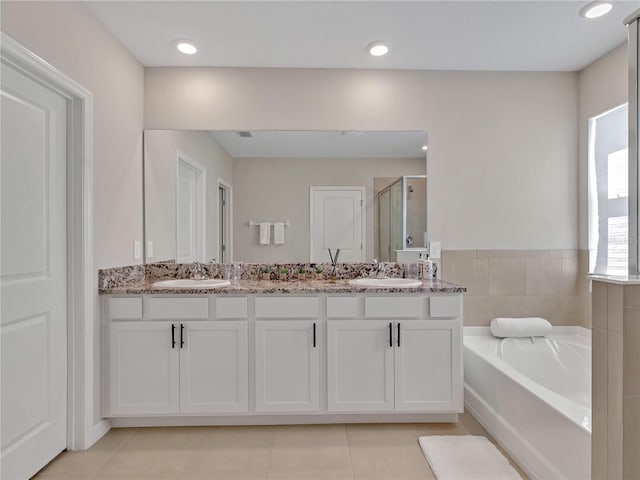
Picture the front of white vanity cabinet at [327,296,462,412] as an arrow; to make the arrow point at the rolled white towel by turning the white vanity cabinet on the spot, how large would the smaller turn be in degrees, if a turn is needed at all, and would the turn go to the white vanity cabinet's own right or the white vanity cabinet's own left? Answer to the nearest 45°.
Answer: approximately 135° to the white vanity cabinet's own left

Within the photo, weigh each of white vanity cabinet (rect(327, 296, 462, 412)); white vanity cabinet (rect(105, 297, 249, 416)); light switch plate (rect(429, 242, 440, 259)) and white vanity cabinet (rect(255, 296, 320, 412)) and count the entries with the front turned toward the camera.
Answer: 4

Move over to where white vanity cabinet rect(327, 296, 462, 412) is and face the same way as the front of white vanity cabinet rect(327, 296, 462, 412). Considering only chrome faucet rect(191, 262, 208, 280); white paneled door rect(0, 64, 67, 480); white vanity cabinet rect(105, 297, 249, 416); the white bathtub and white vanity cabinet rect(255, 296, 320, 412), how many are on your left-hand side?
1

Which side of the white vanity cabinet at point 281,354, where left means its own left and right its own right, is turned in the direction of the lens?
front

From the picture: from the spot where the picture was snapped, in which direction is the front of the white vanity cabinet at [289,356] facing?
facing the viewer

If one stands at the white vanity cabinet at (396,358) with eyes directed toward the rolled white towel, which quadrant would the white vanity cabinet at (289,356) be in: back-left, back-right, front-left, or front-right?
back-left

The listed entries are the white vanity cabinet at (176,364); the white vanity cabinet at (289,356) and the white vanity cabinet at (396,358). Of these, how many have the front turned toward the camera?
3

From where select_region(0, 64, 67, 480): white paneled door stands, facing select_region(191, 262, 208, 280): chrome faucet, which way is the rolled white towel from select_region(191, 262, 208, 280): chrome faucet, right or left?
right

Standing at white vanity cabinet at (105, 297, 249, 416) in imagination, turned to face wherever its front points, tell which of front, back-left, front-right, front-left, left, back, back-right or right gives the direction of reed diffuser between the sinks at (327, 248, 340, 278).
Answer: left

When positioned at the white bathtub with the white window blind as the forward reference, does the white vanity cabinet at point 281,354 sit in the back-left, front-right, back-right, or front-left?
back-left
